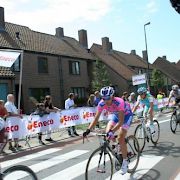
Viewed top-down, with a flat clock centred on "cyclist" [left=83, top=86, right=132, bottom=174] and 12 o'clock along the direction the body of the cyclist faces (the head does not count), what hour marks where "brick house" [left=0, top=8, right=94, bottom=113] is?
The brick house is roughly at 4 o'clock from the cyclist.

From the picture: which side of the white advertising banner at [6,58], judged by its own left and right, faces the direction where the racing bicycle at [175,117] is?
left

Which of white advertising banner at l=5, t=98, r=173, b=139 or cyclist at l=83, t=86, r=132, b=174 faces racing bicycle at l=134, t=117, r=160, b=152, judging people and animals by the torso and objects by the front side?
the white advertising banner

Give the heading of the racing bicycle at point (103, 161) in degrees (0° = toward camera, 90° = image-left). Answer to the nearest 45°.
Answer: approximately 45°

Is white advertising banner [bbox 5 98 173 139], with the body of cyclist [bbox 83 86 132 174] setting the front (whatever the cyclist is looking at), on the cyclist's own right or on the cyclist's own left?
on the cyclist's own right

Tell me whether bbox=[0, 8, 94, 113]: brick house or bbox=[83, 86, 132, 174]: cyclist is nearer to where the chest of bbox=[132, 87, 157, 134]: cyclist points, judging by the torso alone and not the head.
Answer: the cyclist
